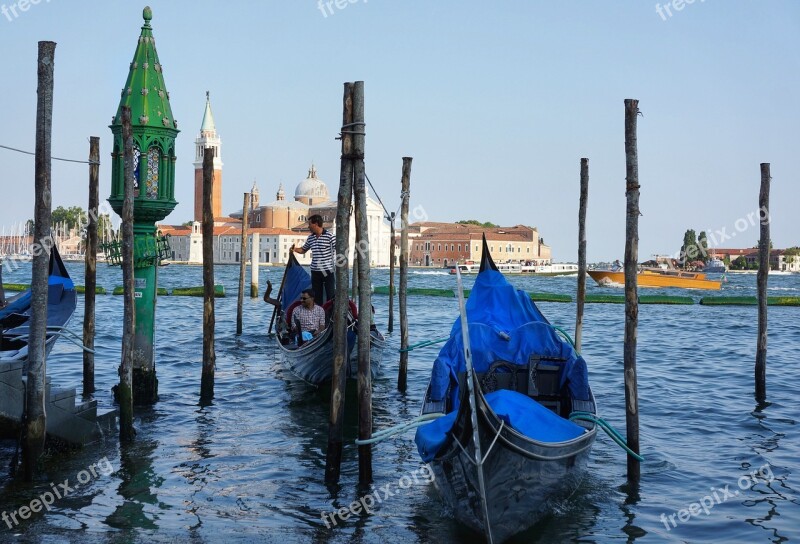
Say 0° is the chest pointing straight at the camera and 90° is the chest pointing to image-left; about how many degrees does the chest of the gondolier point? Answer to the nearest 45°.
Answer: approximately 45°

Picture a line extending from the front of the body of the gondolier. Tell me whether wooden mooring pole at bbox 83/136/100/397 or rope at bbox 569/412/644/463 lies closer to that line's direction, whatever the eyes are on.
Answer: the wooden mooring pole

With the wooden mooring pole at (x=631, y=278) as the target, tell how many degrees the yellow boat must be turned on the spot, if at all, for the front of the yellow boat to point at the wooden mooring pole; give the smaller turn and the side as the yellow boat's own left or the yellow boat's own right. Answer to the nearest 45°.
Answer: approximately 90° to the yellow boat's own left

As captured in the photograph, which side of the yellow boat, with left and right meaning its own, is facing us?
left

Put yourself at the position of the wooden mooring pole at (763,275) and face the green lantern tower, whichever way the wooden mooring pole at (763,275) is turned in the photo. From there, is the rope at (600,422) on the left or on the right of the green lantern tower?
left

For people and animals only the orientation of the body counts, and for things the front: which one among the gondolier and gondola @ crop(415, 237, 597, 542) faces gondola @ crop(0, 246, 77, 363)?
the gondolier
